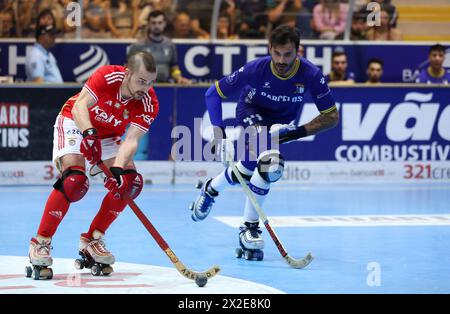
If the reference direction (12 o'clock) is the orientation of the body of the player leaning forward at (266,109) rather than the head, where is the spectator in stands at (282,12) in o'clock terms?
The spectator in stands is roughly at 6 o'clock from the player leaning forward.

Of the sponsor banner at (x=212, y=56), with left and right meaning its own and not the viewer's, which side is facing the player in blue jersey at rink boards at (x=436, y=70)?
left

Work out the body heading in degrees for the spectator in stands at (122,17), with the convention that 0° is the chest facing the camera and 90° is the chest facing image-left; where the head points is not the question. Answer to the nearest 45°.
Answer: approximately 0°

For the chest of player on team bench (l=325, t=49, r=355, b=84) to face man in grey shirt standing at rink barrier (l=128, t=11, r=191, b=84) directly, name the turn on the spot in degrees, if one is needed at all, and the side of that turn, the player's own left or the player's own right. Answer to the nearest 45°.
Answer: approximately 90° to the player's own right

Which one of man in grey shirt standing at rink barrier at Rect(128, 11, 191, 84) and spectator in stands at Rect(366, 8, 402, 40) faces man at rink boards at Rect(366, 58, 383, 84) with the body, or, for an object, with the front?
spectator in stands at Rect(366, 8, 402, 40)

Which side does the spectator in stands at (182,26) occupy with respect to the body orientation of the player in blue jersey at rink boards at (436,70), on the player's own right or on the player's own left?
on the player's own right

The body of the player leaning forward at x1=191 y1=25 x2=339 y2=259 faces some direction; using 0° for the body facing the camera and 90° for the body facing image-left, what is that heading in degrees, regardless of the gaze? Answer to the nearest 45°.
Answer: approximately 0°

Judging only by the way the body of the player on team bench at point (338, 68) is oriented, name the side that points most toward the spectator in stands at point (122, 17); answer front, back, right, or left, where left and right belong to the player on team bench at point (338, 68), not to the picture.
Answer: right
